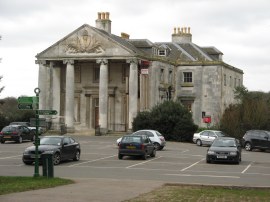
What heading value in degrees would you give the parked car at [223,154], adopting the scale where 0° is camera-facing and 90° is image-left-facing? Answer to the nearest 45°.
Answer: approximately 0°

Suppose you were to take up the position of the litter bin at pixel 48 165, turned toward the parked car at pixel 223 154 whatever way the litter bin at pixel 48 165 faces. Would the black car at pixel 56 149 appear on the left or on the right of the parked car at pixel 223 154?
left

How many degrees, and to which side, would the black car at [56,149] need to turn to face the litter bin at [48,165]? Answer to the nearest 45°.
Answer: approximately 45° to its left

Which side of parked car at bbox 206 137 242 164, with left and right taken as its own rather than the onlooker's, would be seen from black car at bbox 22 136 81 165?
right

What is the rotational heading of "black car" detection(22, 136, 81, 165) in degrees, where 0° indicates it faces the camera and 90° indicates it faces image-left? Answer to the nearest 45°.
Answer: approximately 45°
